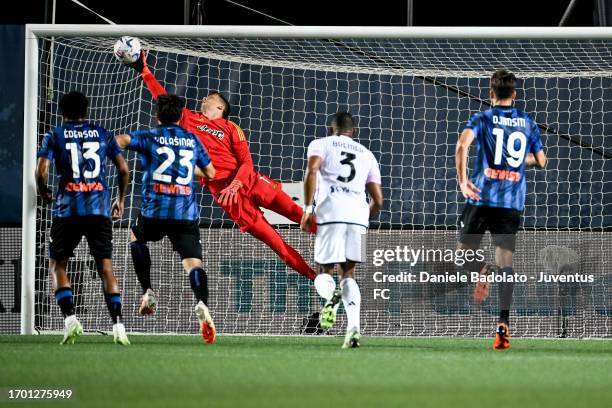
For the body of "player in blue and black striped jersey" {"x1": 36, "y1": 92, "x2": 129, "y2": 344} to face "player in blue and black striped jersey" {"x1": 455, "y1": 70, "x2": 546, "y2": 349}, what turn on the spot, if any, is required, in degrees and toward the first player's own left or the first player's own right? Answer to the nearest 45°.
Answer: approximately 90° to the first player's own right

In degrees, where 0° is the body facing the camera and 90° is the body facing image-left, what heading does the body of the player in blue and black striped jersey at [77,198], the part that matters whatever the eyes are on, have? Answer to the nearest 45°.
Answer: approximately 180°

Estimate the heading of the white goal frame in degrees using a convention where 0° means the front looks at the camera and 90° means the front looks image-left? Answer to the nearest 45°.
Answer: approximately 0°

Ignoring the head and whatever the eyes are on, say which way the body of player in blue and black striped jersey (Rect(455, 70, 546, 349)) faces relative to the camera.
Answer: away from the camera

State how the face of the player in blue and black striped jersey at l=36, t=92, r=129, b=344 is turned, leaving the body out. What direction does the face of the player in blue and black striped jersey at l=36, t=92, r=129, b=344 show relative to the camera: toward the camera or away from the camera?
away from the camera

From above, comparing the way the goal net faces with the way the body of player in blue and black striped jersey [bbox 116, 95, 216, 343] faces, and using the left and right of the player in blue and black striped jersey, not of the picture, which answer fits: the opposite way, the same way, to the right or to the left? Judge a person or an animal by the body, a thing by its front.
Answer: the opposite way

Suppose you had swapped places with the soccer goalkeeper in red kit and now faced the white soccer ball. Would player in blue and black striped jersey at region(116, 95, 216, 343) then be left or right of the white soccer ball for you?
left

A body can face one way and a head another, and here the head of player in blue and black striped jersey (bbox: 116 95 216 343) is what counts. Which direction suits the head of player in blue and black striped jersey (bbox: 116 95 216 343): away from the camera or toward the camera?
away from the camera

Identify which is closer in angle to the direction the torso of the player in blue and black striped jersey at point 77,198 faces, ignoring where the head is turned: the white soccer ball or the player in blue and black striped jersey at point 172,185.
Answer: the white soccer ball

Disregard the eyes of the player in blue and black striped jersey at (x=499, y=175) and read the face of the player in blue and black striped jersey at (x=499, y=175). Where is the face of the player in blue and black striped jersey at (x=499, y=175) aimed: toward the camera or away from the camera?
away from the camera

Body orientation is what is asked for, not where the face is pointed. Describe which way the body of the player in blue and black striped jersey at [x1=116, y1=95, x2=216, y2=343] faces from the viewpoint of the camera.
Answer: away from the camera
